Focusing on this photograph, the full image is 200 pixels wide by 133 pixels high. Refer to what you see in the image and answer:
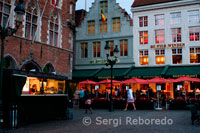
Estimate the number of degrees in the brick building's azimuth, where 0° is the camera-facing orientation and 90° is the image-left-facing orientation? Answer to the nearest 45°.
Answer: approximately 315°
